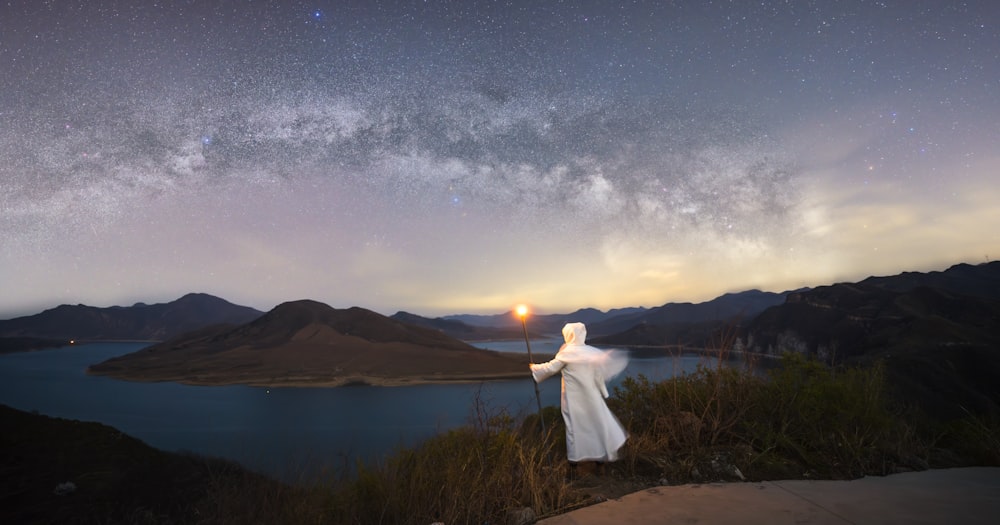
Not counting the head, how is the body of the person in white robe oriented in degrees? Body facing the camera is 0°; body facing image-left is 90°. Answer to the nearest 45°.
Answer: approximately 180°
